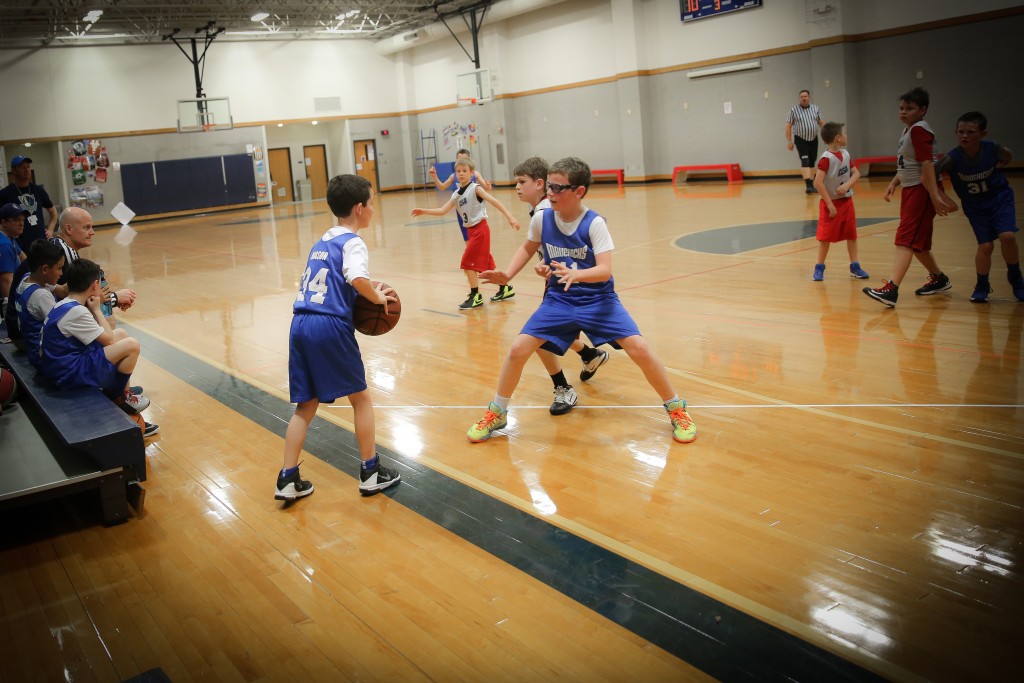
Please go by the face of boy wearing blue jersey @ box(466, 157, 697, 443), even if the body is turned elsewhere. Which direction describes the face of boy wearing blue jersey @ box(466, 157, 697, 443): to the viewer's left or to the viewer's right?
to the viewer's left

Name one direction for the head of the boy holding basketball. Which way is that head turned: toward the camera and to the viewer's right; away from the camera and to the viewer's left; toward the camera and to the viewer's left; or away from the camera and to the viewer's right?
away from the camera and to the viewer's right

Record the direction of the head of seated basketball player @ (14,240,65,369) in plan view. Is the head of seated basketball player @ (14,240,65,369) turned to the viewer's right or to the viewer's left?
to the viewer's right

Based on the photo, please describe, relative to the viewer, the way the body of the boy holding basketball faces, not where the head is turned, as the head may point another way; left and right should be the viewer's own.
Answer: facing away from the viewer and to the right of the viewer

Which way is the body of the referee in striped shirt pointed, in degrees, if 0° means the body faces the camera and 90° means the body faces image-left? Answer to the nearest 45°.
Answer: approximately 0°

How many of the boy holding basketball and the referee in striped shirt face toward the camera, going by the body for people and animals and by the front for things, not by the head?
1
